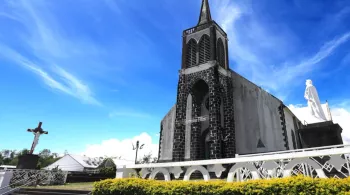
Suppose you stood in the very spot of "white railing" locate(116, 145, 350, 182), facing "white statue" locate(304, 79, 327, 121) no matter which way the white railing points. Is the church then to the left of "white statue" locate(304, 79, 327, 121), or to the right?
left

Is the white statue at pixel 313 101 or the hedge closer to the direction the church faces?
the hedge

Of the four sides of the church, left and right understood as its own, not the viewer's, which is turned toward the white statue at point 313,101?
left

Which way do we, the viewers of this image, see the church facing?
facing the viewer and to the left of the viewer

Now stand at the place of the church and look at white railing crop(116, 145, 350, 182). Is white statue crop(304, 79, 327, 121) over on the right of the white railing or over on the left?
left
